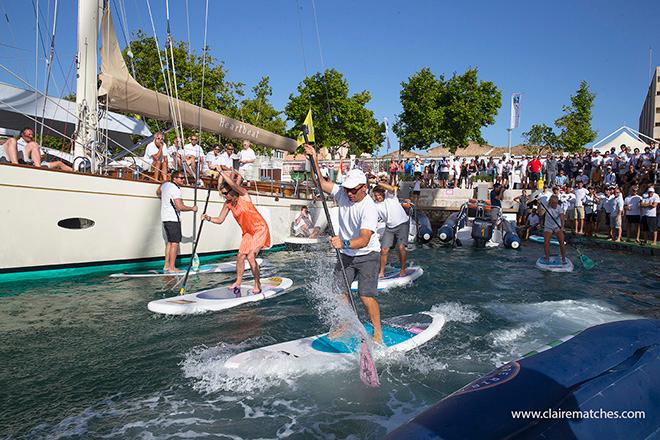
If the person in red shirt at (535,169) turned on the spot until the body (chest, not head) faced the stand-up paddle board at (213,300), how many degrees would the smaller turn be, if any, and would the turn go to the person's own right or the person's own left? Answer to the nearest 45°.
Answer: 0° — they already face it

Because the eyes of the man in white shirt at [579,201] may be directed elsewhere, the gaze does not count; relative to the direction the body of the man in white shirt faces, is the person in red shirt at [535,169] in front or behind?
behind

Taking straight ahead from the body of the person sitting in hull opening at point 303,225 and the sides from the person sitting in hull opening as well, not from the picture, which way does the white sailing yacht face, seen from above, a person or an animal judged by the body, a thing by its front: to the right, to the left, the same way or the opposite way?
to the right

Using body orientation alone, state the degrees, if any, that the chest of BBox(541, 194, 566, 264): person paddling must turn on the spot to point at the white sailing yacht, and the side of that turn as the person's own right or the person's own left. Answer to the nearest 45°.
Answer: approximately 45° to the person's own right

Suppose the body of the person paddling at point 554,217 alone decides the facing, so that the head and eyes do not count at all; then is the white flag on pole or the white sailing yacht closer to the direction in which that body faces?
the white sailing yacht

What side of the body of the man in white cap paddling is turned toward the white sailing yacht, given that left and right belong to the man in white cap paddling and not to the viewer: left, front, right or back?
right

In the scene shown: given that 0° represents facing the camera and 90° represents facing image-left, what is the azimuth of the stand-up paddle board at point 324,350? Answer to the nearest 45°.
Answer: approximately 45°

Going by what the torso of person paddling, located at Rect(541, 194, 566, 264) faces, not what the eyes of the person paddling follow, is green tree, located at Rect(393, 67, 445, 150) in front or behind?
behind

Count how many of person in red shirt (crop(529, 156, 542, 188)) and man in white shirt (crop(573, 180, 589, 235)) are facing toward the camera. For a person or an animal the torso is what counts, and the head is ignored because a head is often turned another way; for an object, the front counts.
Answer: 2

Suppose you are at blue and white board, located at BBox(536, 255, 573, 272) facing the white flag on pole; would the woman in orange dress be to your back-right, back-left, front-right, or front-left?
back-left
